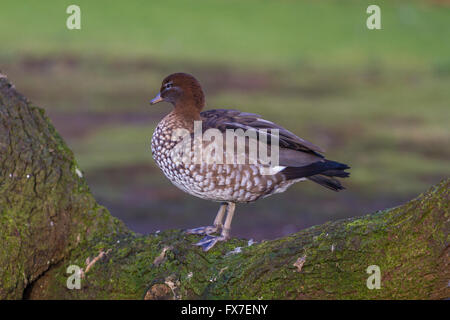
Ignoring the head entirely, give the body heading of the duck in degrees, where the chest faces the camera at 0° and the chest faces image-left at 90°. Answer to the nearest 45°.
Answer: approximately 90°
